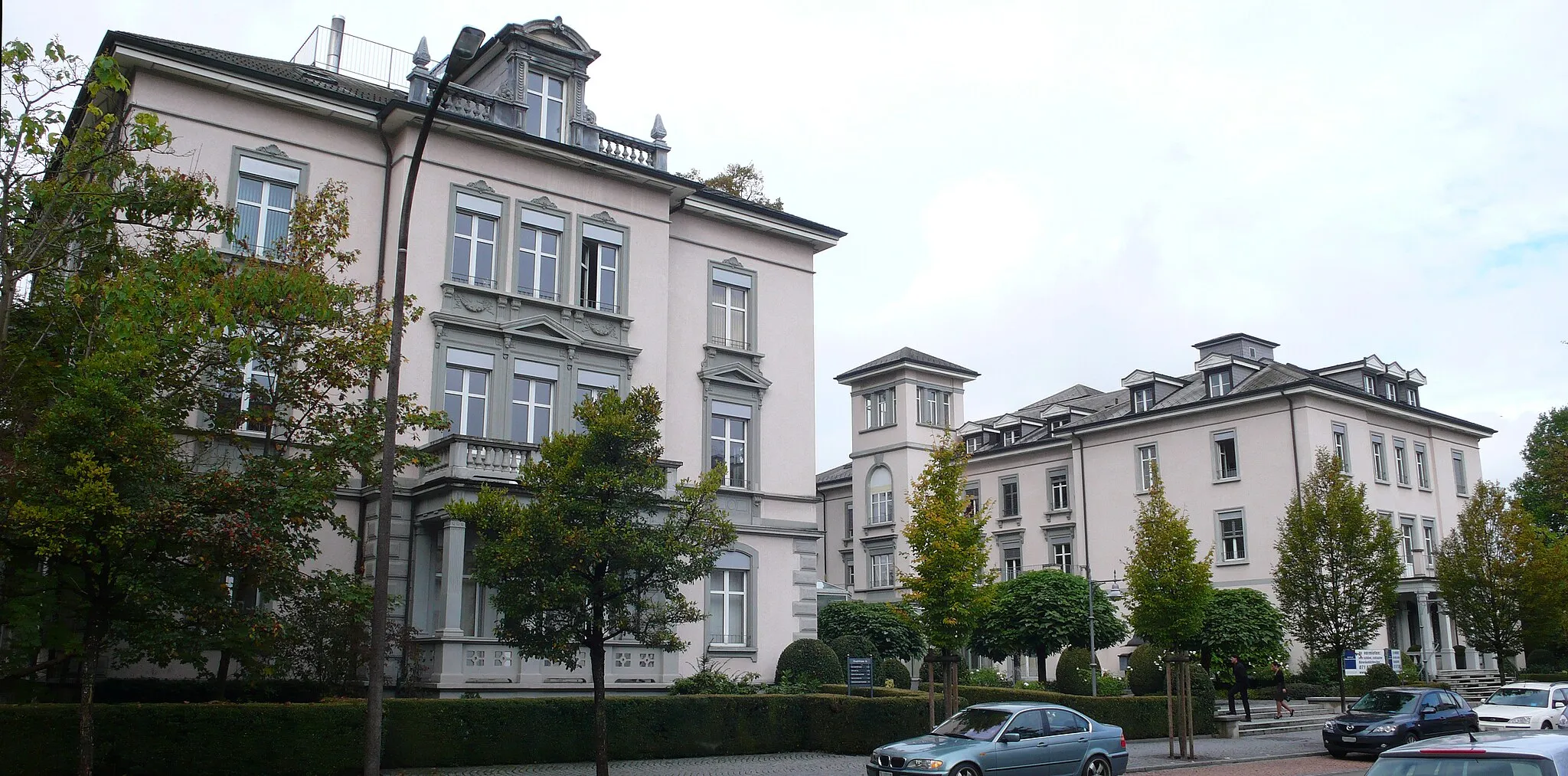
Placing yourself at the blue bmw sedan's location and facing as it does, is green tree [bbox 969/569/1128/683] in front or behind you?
behind

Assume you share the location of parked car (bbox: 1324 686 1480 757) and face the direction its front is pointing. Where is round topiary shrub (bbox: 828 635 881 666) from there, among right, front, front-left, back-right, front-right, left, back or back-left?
front-right

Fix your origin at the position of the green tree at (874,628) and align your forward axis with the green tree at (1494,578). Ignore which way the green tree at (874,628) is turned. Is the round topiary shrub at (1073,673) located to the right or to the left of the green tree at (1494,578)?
right

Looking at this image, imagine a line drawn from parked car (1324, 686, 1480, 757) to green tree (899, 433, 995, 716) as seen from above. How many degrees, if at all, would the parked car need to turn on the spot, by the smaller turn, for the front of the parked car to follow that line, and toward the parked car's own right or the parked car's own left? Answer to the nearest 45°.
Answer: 0° — it already faces it

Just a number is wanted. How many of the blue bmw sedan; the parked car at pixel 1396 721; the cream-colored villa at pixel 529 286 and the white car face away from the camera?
0

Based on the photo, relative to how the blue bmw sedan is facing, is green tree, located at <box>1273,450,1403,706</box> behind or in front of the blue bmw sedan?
behind

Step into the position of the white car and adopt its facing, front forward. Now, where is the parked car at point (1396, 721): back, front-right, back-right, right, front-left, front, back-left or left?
front

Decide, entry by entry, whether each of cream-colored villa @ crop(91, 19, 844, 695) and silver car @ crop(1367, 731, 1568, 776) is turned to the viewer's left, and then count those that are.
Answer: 0

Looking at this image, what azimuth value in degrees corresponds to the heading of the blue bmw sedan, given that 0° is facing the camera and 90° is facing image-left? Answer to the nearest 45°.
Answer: approximately 45°

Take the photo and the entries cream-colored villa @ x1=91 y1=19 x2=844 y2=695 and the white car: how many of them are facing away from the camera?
0

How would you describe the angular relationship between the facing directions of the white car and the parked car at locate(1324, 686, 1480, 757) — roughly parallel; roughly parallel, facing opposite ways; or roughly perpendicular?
roughly parallel

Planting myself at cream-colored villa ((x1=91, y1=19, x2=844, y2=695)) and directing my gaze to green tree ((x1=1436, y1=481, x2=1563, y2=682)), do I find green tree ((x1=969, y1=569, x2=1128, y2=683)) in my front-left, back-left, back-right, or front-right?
front-left

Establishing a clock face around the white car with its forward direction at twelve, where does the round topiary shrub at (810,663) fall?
The round topiary shrub is roughly at 1 o'clock from the white car.

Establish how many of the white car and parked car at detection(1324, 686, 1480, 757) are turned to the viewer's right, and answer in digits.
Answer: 0

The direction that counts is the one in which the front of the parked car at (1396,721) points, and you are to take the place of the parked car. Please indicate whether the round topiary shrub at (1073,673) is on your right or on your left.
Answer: on your right

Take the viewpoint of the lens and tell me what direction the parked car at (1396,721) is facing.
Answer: facing the viewer and to the left of the viewer

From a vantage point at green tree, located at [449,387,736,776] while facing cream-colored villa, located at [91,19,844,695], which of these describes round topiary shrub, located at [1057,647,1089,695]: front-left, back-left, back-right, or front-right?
front-right

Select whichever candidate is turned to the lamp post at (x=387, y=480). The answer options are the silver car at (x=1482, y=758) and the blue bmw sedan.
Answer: the blue bmw sedan

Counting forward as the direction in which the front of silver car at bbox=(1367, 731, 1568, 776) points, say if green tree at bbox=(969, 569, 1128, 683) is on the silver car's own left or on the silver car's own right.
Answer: on the silver car's own left

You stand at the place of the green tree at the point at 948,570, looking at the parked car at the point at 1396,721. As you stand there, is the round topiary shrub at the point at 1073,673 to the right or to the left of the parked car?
left
